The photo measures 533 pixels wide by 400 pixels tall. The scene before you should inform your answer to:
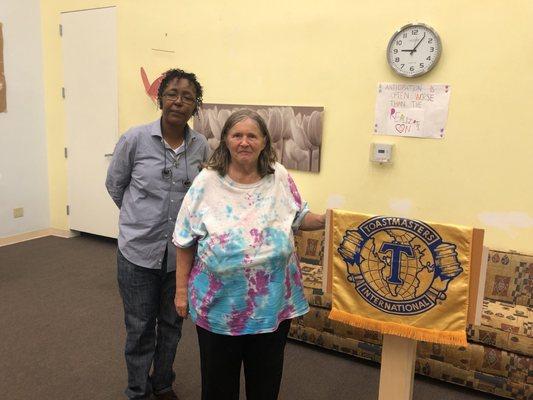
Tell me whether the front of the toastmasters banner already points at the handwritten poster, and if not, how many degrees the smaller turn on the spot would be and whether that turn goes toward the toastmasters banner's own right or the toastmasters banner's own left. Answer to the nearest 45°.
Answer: approximately 180°

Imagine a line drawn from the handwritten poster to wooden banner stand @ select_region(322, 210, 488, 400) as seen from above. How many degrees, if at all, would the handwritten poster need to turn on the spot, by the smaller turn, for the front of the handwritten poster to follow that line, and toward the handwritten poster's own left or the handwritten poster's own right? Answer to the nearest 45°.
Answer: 0° — it already faces it

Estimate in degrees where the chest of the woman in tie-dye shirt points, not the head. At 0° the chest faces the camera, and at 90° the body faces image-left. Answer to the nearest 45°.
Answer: approximately 0°

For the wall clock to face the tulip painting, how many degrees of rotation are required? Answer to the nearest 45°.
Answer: approximately 90° to its right

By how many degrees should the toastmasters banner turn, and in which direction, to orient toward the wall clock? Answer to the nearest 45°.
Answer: approximately 180°

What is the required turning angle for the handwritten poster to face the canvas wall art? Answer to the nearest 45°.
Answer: approximately 90° to its right

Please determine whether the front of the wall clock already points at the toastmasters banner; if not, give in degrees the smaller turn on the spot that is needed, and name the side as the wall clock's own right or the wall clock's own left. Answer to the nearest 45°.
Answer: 0° — it already faces it

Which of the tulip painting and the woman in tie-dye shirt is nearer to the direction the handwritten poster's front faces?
the woman in tie-dye shirt

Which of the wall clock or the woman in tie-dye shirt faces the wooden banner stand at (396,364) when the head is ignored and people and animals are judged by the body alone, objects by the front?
the wall clock
